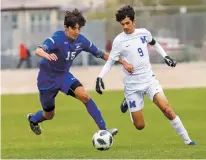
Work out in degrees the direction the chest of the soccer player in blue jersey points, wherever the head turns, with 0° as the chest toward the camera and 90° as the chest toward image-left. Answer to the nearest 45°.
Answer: approximately 315°

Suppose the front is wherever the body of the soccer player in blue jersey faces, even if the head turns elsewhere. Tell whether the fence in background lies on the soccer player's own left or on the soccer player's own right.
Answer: on the soccer player's own left

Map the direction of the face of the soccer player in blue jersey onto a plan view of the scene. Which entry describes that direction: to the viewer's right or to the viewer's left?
to the viewer's right
